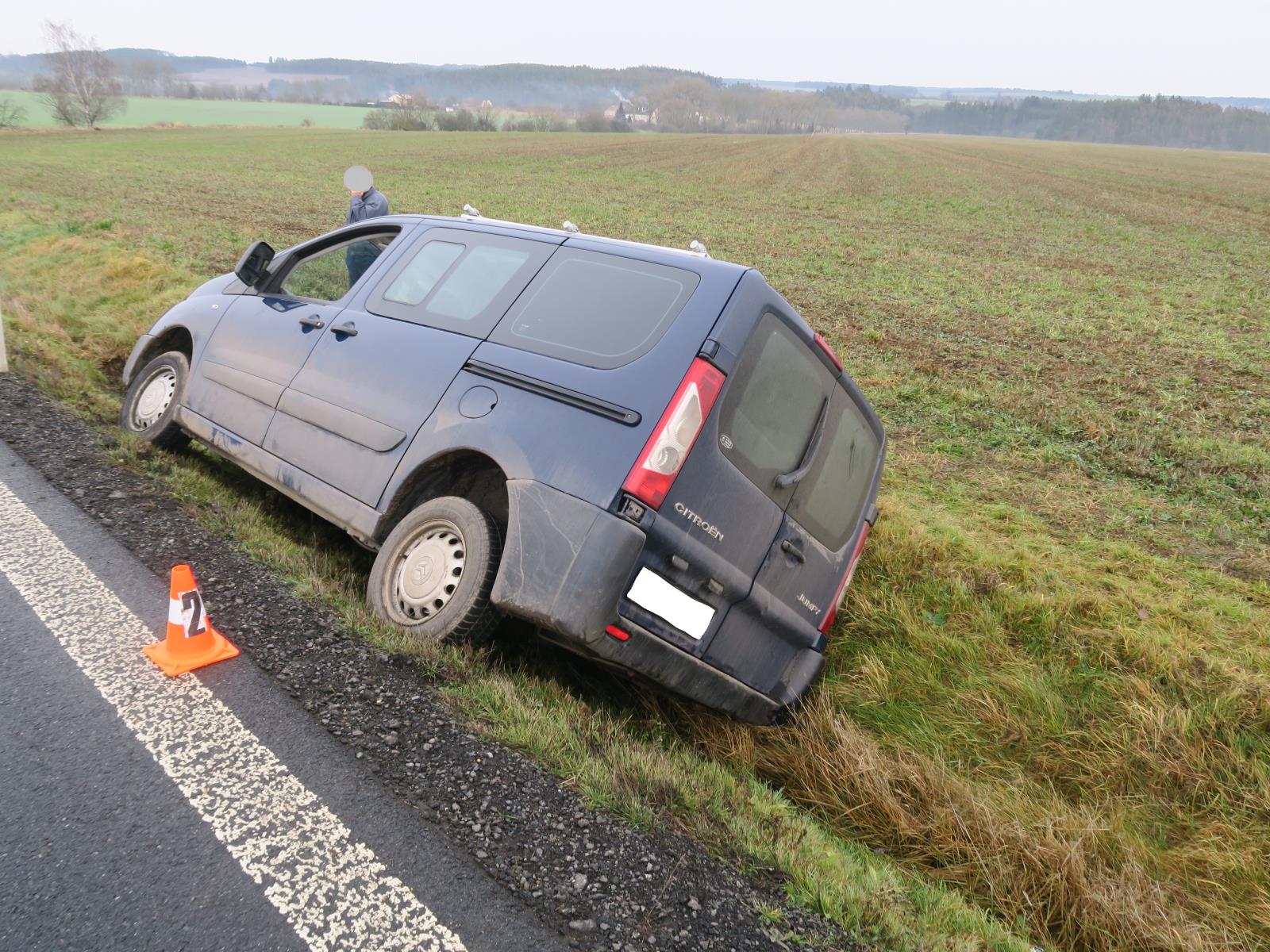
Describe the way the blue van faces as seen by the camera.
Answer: facing away from the viewer and to the left of the viewer
